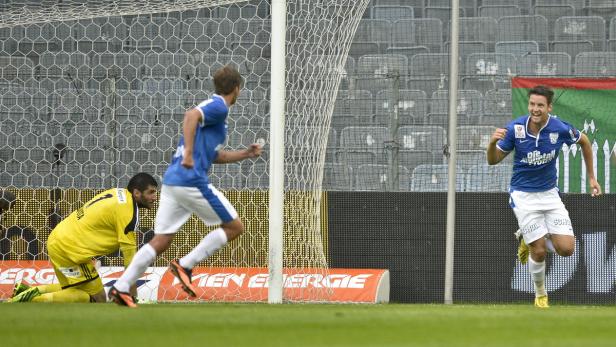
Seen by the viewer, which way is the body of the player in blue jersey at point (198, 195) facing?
to the viewer's right

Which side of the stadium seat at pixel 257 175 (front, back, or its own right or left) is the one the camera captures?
front

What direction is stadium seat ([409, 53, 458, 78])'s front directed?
toward the camera

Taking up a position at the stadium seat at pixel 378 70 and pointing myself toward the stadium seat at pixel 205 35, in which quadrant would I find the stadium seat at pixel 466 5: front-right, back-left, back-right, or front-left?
back-right

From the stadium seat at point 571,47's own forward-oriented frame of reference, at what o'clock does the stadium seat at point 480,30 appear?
the stadium seat at point 480,30 is roughly at 3 o'clock from the stadium seat at point 571,47.

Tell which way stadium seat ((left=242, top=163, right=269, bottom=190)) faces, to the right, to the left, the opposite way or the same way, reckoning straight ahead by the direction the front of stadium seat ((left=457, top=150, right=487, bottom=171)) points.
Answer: the same way

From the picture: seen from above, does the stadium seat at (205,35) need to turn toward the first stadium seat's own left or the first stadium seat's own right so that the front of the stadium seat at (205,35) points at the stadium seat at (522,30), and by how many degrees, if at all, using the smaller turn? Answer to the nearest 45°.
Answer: approximately 90° to the first stadium seat's own left

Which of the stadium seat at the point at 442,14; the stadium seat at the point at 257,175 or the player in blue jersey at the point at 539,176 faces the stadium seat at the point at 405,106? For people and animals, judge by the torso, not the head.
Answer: the stadium seat at the point at 442,14

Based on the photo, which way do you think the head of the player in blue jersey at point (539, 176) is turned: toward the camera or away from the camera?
toward the camera

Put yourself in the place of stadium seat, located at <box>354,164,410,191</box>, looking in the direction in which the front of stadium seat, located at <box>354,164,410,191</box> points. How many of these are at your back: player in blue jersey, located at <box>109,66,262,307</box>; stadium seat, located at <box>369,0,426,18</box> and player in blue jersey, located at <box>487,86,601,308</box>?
1

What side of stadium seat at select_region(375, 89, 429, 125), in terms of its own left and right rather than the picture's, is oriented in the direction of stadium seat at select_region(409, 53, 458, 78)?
back

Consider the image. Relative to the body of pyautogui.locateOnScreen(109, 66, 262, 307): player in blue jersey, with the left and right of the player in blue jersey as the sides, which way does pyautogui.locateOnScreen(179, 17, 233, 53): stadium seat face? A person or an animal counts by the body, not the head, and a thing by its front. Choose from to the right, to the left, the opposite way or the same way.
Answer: to the right

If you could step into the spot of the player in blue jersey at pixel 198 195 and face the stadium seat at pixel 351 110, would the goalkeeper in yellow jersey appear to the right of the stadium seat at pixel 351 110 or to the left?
left

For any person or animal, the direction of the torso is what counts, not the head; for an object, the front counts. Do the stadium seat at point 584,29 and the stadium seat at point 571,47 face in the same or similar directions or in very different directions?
same or similar directions

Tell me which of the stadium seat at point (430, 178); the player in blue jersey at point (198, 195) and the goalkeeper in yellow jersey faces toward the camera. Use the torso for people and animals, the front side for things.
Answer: the stadium seat

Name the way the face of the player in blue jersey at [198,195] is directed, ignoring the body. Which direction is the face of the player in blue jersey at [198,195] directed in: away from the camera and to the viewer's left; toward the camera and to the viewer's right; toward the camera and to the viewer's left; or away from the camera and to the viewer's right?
away from the camera and to the viewer's right

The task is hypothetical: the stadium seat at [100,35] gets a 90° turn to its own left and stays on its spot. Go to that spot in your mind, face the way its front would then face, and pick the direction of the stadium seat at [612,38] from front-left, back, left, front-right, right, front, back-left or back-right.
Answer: front

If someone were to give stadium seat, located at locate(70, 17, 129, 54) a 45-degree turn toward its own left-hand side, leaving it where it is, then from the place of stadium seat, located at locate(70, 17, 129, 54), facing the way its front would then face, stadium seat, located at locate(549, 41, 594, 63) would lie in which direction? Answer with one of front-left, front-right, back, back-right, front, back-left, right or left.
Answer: front-left
